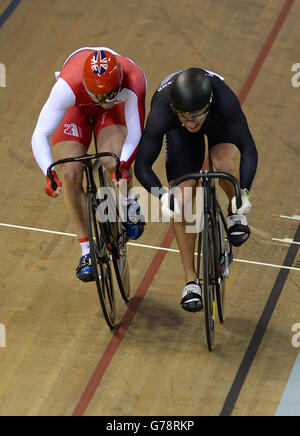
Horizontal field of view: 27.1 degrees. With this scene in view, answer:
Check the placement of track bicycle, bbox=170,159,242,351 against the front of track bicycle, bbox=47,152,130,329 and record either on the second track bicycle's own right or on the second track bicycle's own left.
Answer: on the second track bicycle's own left

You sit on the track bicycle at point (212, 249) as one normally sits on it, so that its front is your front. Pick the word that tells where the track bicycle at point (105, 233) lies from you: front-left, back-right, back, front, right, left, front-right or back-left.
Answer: right

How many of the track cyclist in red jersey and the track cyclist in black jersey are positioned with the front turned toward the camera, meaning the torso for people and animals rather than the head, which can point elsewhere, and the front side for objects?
2

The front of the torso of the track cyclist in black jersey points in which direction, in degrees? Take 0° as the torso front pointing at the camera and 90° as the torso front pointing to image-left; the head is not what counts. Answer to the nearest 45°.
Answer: approximately 0°

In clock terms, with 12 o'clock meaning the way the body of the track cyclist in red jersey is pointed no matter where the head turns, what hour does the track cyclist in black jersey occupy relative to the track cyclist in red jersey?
The track cyclist in black jersey is roughly at 10 o'clock from the track cyclist in red jersey.
